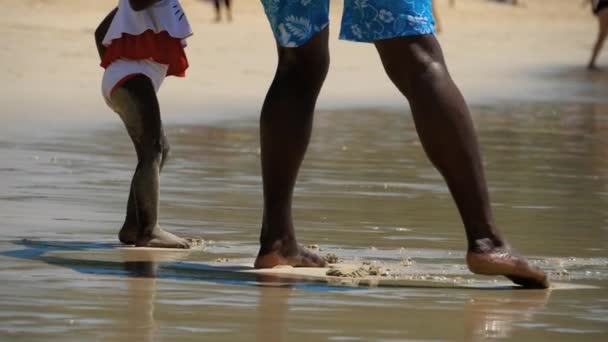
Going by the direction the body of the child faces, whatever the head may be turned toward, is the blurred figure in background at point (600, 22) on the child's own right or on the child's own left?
on the child's own left

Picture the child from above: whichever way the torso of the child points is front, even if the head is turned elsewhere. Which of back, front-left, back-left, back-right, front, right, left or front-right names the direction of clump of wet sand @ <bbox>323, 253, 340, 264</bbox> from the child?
front-right

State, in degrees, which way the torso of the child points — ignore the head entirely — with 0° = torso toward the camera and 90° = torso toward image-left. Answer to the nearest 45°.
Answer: approximately 270°

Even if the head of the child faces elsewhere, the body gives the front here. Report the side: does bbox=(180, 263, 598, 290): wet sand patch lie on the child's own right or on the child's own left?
on the child's own right

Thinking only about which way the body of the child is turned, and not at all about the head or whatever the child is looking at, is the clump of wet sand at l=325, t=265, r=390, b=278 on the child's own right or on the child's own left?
on the child's own right
